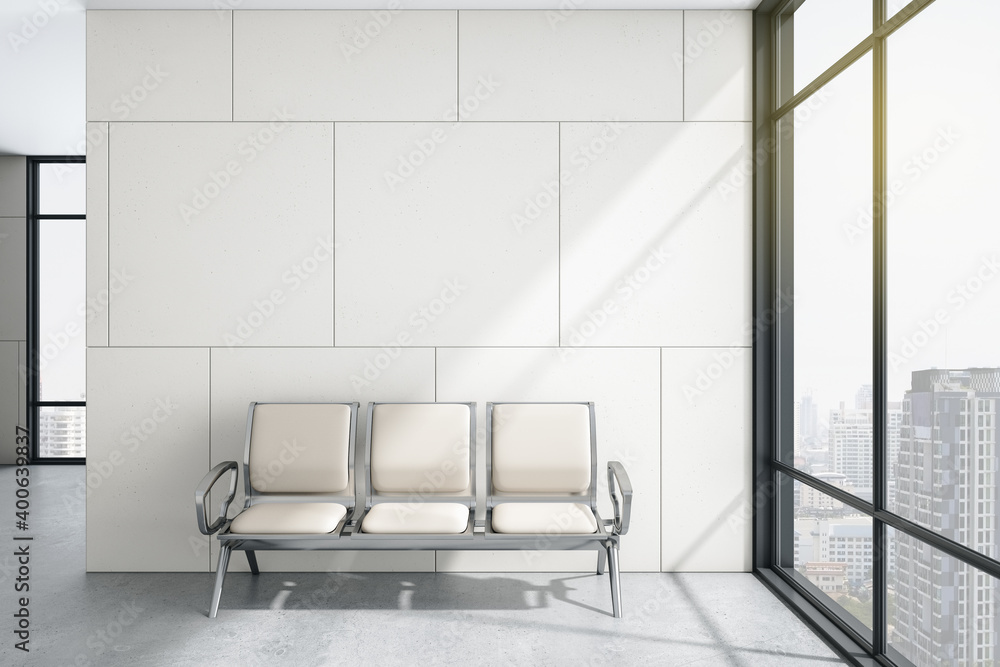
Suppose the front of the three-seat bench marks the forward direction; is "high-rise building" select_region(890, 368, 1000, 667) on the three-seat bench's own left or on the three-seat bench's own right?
on the three-seat bench's own left

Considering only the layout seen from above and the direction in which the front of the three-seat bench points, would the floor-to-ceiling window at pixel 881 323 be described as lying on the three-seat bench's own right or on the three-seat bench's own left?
on the three-seat bench's own left

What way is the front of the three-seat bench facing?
toward the camera
